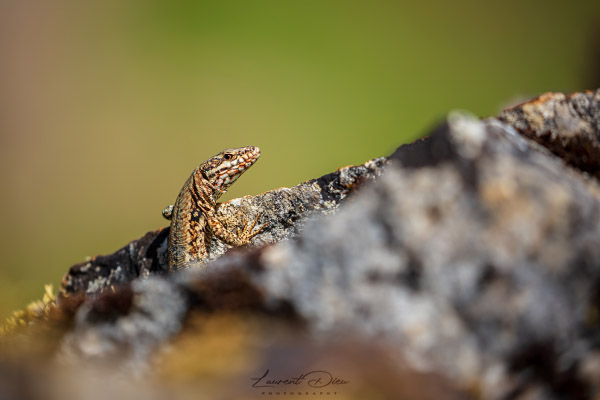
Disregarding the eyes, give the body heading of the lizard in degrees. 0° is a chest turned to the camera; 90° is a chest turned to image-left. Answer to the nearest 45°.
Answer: approximately 270°
